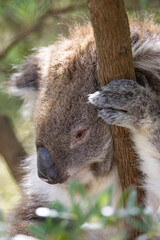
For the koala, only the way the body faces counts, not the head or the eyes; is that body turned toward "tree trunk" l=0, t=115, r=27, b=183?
no
